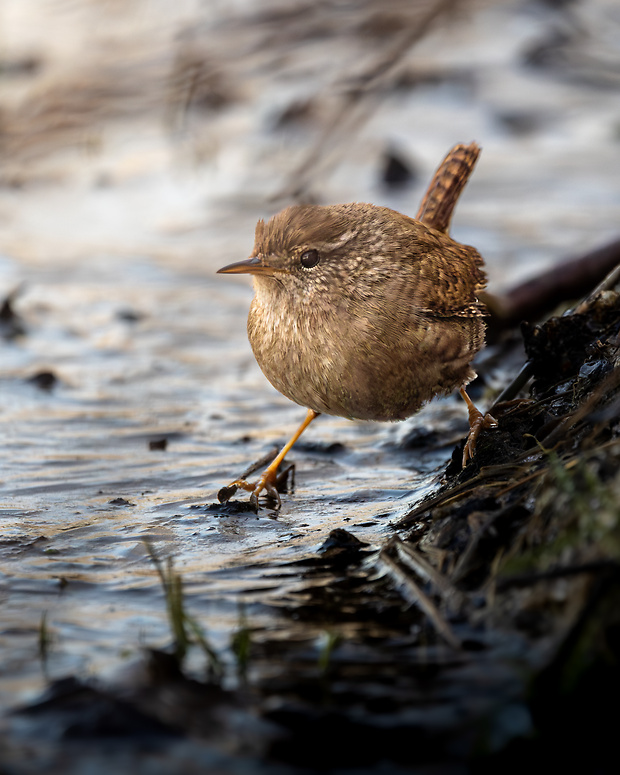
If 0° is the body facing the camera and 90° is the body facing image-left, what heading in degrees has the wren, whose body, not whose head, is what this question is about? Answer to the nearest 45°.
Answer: approximately 45°
